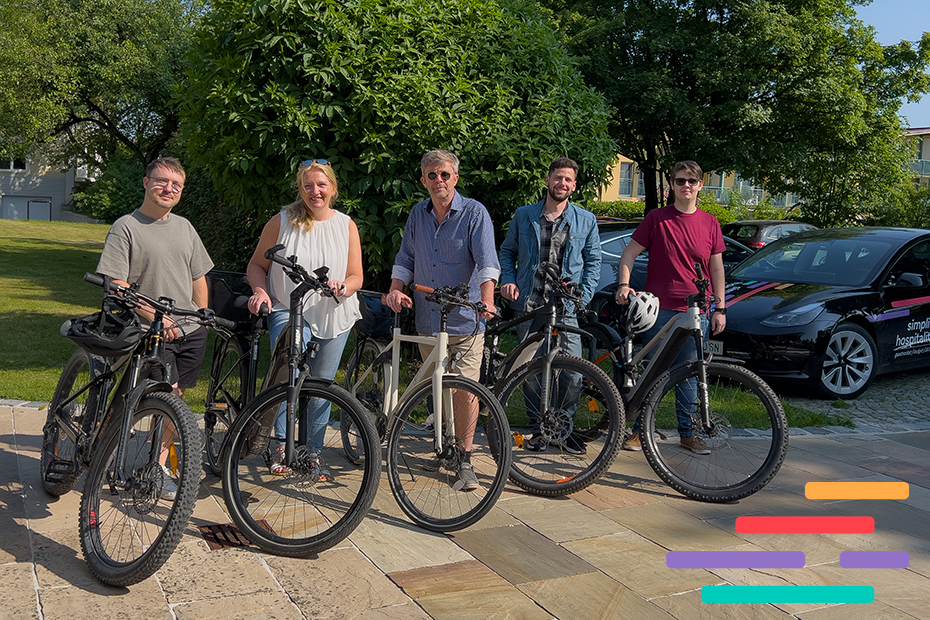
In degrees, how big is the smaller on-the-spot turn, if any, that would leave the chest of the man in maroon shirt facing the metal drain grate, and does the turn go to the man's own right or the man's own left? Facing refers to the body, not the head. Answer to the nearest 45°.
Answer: approximately 45° to the man's own right

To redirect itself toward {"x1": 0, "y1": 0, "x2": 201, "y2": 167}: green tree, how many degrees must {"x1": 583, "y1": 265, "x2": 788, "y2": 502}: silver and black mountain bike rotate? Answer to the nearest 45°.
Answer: approximately 180°

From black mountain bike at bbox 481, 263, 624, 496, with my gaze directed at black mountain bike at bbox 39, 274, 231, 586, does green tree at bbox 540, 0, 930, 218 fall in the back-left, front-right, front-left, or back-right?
back-right

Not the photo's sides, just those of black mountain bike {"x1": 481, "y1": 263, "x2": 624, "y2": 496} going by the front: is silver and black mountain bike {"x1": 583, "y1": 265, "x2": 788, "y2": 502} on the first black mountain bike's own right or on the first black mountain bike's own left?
on the first black mountain bike's own left

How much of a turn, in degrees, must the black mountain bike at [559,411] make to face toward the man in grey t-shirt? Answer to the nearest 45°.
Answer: approximately 135° to its right

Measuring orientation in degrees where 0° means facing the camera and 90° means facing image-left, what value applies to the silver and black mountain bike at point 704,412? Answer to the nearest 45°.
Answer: approximately 315°

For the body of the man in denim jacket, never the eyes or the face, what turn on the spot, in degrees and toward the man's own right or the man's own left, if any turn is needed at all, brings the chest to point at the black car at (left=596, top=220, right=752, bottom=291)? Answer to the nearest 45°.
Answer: approximately 180°

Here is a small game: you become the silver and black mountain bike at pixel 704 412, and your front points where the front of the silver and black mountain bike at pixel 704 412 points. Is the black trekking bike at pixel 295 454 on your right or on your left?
on your right

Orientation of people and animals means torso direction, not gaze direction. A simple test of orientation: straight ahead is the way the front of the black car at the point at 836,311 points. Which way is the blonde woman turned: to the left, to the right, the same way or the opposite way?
to the left

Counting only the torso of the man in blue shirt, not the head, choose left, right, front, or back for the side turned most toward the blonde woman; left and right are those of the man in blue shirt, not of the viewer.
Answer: right

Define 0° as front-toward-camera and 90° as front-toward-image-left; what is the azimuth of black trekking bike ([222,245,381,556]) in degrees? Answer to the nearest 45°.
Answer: approximately 315°

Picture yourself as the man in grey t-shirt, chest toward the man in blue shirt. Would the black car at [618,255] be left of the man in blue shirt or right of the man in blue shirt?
left

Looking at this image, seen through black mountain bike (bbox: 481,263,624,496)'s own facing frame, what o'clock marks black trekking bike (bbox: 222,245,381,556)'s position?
black trekking bike (bbox: 222,245,381,556) is roughly at 3 o'clock from black mountain bike (bbox: 481,263,624,496).

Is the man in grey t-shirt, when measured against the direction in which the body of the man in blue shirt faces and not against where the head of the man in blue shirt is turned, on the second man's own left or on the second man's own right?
on the second man's own right
